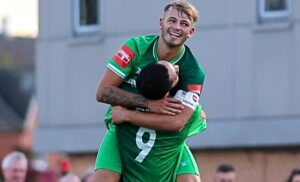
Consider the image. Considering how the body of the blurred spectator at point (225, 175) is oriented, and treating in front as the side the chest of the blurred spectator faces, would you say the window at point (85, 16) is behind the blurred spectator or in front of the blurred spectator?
behind

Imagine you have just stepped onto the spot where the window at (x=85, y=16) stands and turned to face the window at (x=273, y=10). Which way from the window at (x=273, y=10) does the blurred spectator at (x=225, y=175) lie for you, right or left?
right

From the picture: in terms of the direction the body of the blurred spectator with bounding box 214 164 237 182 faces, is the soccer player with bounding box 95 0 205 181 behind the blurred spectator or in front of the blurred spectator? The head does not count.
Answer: in front

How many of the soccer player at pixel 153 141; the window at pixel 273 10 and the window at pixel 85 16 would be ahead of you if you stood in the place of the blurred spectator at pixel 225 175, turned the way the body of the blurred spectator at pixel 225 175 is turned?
1

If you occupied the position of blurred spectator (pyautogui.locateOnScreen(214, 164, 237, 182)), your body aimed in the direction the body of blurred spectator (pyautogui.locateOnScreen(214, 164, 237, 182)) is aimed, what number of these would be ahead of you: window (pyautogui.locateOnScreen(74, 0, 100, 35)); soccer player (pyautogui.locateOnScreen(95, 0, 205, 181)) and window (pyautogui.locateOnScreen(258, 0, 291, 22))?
1

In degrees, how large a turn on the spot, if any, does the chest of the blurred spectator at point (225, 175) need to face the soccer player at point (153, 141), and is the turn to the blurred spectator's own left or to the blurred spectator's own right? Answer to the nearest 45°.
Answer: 0° — they already face them

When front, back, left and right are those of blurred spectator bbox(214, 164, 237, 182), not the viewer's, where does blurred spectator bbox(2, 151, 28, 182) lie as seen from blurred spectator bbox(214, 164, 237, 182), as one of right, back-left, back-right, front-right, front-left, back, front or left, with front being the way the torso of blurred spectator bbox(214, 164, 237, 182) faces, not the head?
right

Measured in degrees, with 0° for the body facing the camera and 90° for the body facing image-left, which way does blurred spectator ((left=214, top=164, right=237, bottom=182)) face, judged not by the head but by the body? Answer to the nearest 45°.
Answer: approximately 0°

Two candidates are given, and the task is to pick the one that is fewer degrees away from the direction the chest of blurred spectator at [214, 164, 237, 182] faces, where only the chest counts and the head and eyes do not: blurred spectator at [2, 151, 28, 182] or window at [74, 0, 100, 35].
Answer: the blurred spectator

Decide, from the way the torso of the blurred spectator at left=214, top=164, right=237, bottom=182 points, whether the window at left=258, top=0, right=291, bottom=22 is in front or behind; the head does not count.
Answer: behind
